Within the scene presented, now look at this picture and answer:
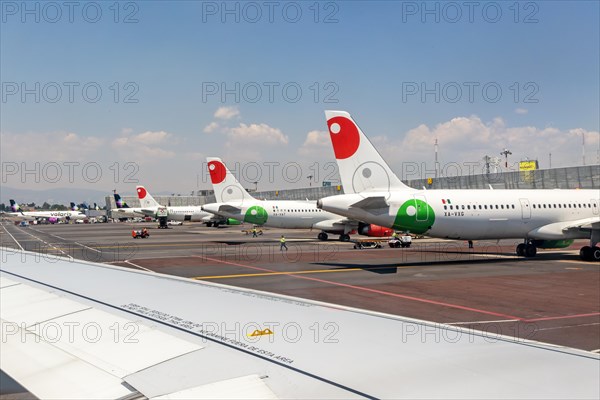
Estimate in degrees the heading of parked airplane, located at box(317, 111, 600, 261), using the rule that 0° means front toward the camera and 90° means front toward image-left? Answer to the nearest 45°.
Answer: approximately 225°
